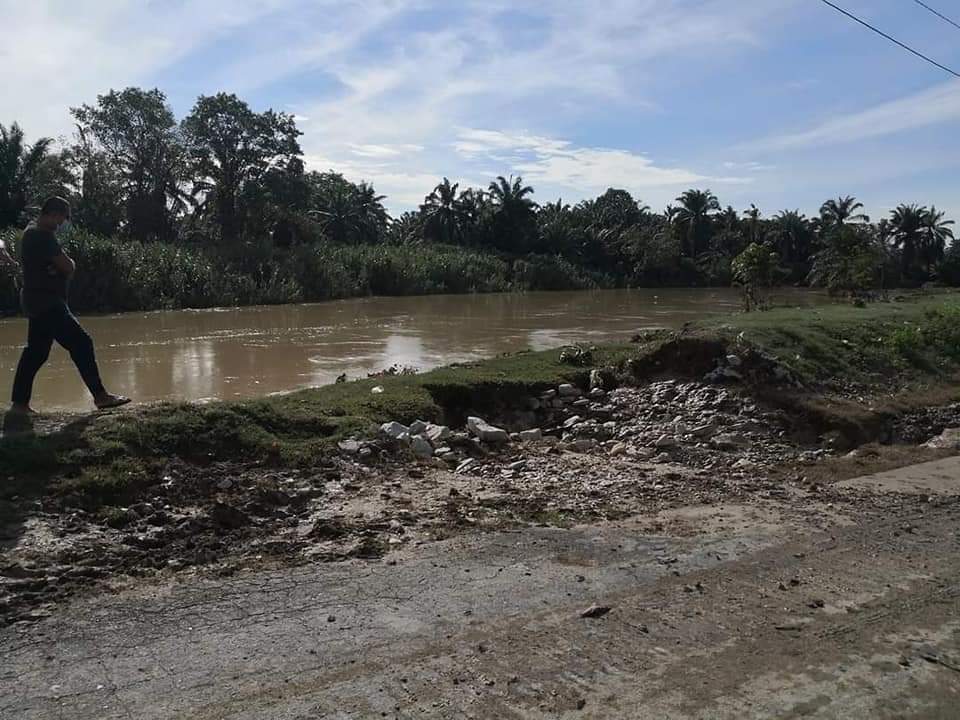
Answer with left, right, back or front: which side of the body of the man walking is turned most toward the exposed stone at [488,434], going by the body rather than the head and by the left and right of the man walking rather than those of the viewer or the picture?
front

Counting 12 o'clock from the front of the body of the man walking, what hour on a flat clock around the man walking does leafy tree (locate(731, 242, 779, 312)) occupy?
The leafy tree is roughly at 11 o'clock from the man walking.

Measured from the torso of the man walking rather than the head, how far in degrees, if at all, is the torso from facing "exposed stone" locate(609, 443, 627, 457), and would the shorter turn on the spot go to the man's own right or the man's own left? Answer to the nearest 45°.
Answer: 0° — they already face it

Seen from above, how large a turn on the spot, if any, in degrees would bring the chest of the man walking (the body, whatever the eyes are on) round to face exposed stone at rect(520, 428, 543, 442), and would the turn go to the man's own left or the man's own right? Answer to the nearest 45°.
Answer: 0° — they already face it

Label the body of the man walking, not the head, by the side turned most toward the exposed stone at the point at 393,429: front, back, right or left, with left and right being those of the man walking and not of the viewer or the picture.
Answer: front

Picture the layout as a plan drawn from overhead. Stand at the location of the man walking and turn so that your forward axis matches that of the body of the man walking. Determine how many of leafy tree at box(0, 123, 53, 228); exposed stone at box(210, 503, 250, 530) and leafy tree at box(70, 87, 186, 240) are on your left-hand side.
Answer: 2

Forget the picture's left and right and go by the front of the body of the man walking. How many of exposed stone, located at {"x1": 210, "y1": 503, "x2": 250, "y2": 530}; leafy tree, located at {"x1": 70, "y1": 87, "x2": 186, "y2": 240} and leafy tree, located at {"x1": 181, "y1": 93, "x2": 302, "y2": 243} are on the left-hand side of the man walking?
2

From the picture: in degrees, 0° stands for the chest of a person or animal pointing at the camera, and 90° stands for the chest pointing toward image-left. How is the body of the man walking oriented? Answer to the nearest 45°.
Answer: approximately 270°

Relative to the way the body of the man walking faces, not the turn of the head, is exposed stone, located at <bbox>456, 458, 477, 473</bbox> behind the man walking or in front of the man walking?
in front

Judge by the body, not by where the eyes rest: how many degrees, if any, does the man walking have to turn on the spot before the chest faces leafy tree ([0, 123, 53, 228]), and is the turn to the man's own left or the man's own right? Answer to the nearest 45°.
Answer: approximately 90° to the man's own left

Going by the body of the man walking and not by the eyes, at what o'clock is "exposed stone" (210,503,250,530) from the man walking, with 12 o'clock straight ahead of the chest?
The exposed stone is roughly at 2 o'clock from the man walking.

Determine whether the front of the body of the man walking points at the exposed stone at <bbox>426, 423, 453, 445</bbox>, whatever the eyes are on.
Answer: yes

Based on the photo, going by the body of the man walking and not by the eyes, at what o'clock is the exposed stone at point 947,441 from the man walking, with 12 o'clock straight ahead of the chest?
The exposed stone is roughly at 12 o'clock from the man walking.

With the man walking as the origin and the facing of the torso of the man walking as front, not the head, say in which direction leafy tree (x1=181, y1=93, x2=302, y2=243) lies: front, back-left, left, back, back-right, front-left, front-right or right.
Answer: left

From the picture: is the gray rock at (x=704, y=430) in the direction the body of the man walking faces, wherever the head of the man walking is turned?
yes

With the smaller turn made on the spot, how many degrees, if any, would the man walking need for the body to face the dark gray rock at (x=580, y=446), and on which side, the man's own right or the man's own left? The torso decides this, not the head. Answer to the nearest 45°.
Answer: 0° — they already face it

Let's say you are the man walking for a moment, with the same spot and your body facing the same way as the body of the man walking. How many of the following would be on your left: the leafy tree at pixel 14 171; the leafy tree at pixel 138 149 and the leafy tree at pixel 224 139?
3
